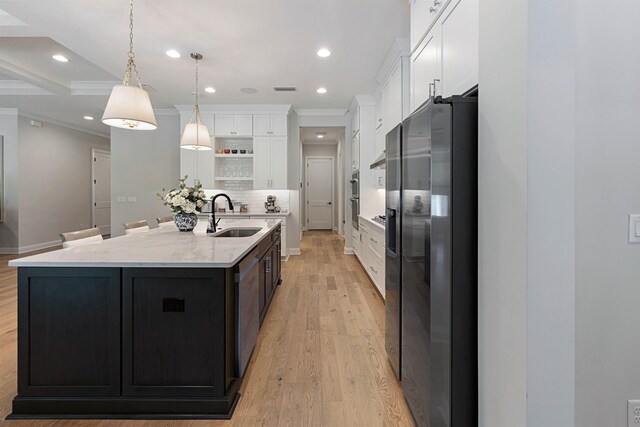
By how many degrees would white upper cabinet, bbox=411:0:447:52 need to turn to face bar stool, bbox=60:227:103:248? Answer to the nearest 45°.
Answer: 0° — it already faces it

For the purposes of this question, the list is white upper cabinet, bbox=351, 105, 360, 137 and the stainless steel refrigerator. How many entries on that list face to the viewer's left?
2

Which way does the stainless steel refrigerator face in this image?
to the viewer's left

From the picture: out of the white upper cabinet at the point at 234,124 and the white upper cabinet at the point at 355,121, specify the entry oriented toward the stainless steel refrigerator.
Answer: the white upper cabinet at the point at 234,124

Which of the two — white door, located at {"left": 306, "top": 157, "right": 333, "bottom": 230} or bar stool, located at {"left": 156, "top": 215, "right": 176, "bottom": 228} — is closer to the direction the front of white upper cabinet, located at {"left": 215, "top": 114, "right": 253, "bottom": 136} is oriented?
the bar stool

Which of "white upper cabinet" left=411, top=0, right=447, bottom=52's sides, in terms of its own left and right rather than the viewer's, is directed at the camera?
left

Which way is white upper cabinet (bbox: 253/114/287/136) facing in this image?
toward the camera

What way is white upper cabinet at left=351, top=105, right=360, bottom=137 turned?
to the viewer's left

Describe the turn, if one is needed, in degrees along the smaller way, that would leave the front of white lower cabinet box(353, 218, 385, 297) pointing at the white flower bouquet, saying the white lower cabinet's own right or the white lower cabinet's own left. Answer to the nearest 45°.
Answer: approximately 45° to the white lower cabinet's own left

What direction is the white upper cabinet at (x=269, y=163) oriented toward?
toward the camera
